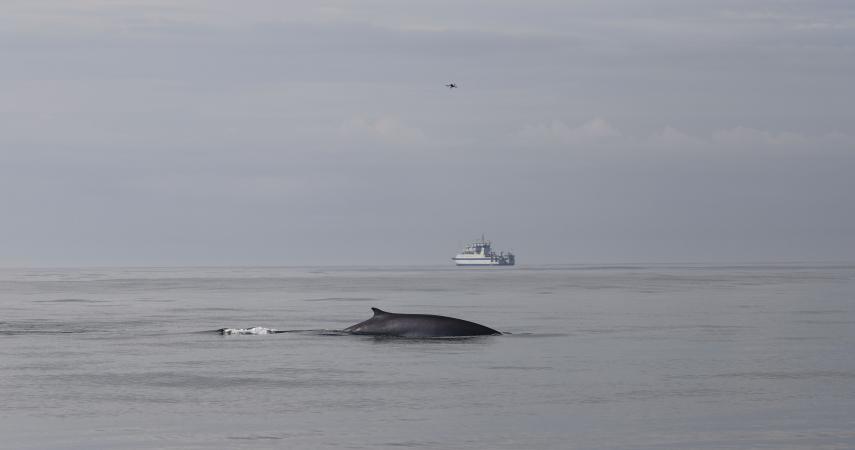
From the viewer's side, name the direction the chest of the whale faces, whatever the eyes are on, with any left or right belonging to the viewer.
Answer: facing to the right of the viewer
